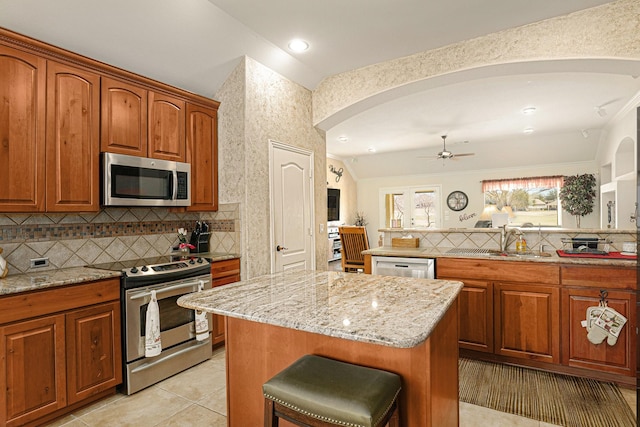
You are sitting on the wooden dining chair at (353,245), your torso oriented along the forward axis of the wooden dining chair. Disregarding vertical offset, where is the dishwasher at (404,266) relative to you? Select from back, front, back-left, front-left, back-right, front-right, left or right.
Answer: back-right

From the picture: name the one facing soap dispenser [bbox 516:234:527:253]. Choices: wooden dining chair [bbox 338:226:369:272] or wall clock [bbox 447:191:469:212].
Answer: the wall clock

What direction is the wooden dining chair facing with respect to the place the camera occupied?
facing away from the viewer and to the right of the viewer

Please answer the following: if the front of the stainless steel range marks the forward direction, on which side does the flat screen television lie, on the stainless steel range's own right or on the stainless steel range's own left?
on the stainless steel range's own left

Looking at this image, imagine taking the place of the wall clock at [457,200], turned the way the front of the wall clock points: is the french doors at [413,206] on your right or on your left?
on your right

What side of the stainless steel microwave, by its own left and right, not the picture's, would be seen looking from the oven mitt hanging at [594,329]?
front

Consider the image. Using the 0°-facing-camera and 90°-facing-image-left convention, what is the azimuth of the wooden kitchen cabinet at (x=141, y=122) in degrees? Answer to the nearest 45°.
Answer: approximately 315°

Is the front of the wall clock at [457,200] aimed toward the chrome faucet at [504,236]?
yes

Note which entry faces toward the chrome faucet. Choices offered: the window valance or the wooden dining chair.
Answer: the window valance
